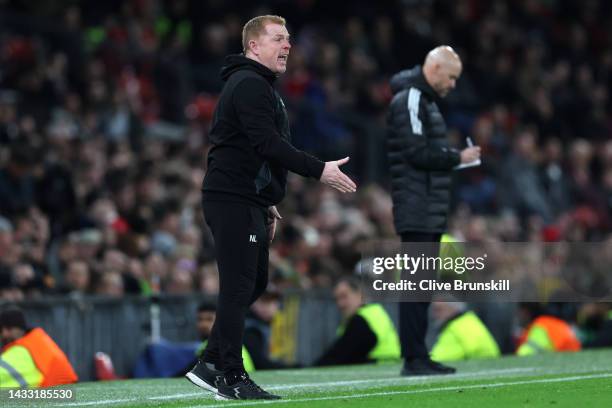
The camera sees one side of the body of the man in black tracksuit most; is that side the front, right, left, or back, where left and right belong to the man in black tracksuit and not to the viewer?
right

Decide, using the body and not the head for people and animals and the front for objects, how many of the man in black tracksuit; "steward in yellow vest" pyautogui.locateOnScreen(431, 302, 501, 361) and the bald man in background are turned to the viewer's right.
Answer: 2

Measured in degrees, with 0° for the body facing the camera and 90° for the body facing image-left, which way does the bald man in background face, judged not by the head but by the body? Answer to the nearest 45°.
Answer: approximately 270°

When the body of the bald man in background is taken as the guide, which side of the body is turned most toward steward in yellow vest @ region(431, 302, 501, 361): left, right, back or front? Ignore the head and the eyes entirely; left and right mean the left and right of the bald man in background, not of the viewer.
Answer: left

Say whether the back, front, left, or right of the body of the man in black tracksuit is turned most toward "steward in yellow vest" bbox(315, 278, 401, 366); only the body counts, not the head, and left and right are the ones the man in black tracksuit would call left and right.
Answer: left

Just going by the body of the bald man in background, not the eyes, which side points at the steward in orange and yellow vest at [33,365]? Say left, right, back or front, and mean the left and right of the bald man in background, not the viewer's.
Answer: back

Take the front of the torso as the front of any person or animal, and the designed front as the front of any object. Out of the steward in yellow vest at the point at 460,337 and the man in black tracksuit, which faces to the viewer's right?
the man in black tracksuit

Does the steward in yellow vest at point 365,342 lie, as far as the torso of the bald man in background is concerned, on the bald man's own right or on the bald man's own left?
on the bald man's own left
